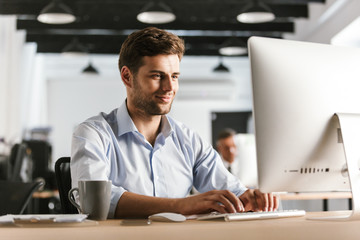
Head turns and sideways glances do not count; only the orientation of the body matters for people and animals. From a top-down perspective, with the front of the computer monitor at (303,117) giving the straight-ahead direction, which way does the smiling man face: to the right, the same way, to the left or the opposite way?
the opposite way

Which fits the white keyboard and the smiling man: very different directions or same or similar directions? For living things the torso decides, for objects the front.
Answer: very different directions

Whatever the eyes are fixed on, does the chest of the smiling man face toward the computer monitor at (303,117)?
yes

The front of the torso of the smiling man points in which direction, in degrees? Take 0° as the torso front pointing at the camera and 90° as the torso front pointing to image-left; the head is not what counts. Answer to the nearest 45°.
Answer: approximately 315°

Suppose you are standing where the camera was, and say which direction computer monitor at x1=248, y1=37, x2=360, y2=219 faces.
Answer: facing away from the viewer and to the left of the viewer

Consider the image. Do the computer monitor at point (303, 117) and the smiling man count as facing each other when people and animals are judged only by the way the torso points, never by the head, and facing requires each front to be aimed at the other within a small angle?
yes
